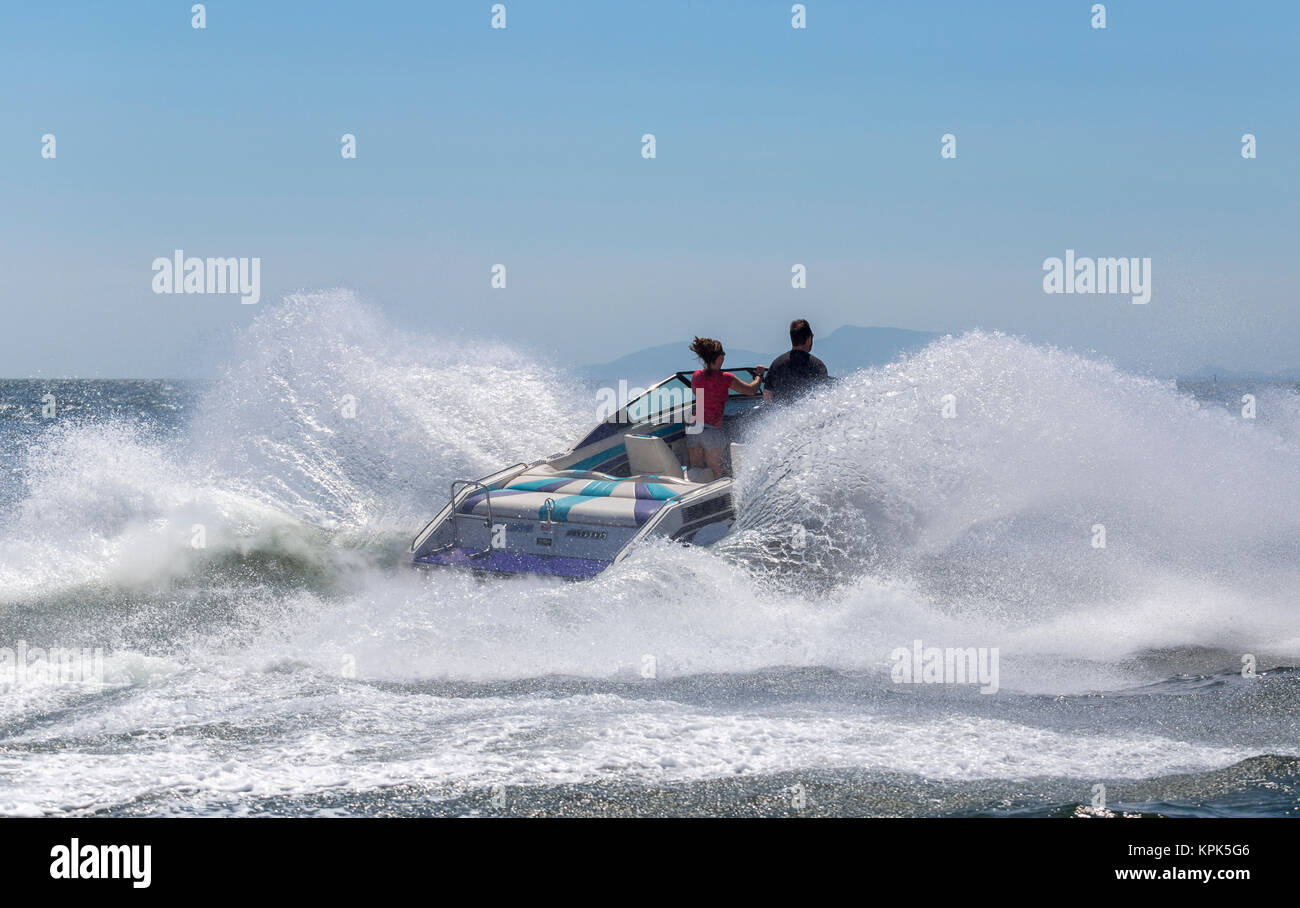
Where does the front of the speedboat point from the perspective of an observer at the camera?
facing away from the viewer and to the right of the viewer
